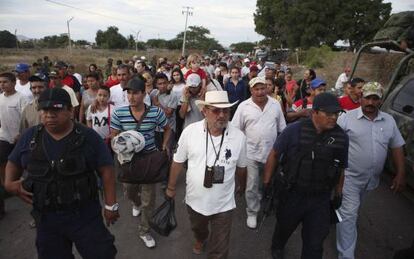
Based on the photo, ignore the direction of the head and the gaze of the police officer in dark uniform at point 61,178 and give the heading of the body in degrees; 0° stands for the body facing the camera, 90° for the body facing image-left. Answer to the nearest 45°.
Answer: approximately 0°

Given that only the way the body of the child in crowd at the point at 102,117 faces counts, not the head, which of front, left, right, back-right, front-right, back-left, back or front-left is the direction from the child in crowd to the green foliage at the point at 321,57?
back-left

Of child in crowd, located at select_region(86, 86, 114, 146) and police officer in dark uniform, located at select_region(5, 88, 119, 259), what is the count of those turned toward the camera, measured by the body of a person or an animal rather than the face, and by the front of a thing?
2

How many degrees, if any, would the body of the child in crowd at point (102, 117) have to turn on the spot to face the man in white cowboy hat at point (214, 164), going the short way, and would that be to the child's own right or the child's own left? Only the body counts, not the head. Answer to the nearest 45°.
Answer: approximately 45° to the child's own left

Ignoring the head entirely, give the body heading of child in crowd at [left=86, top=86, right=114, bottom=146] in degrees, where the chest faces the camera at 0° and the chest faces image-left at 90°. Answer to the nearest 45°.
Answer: approximately 0°

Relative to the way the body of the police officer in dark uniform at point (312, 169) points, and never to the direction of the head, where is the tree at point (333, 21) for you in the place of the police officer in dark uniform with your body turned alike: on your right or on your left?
on your left

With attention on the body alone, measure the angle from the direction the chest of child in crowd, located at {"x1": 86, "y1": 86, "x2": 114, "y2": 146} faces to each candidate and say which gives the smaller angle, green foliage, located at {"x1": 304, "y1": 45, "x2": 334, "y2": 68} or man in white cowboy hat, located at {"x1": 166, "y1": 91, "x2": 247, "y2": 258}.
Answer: the man in white cowboy hat

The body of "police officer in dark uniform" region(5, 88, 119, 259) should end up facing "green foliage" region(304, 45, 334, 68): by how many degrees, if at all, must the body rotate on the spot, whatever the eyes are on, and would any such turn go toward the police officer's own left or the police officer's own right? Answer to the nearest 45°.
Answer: approximately 135° to the police officer's own left

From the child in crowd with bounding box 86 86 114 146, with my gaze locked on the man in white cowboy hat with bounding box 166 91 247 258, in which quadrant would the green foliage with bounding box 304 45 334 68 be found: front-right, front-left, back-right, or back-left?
back-left

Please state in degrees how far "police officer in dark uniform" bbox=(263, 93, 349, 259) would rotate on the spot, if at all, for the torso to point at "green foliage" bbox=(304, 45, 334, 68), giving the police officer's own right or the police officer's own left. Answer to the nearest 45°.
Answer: approximately 135° to the police officer's own left

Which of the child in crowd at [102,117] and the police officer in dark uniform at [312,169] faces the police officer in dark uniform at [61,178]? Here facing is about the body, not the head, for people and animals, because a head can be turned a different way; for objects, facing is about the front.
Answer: the child in crowd

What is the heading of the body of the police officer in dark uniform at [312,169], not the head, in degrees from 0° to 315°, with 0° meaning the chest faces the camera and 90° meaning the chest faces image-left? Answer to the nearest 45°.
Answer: approximately 315°
